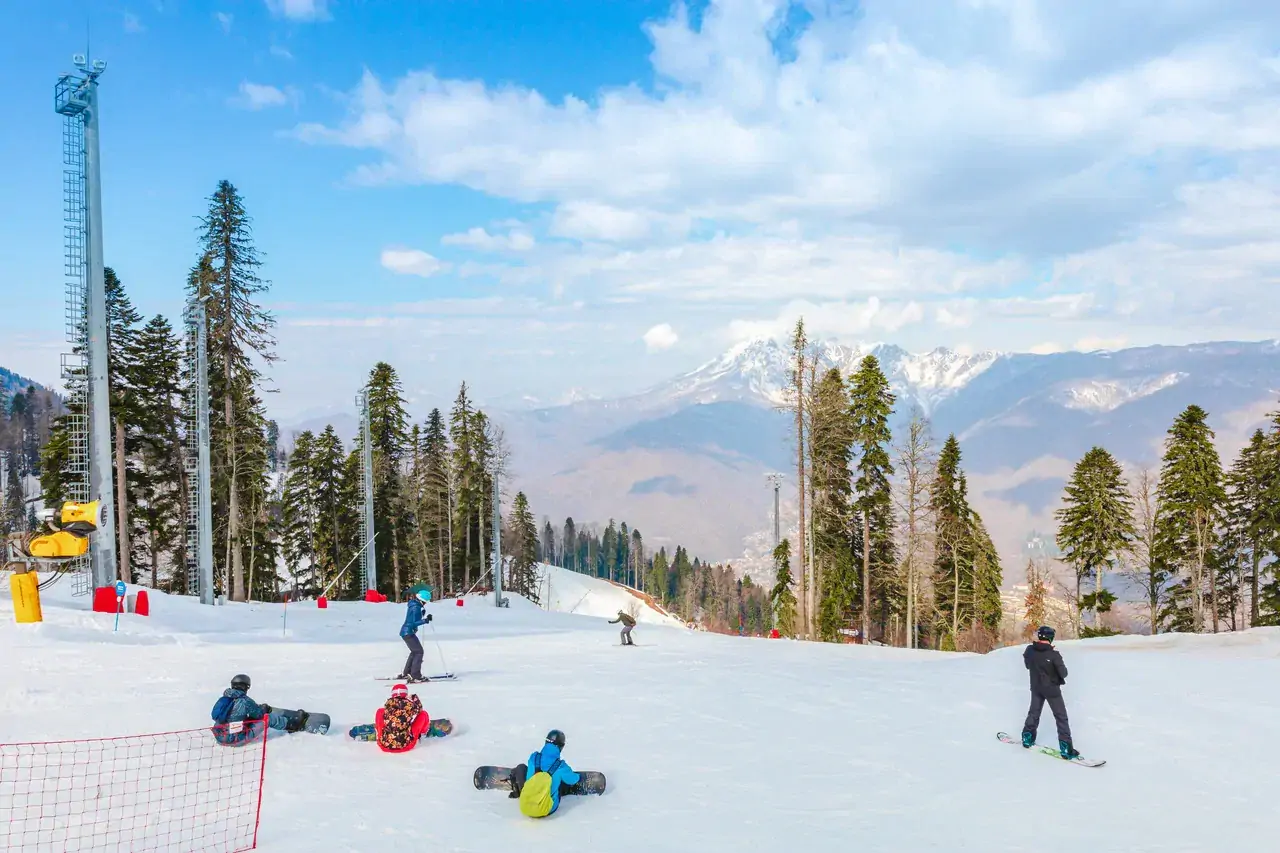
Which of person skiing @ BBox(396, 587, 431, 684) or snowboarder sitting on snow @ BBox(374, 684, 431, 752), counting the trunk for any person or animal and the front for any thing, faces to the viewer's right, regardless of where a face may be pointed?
the person skiing

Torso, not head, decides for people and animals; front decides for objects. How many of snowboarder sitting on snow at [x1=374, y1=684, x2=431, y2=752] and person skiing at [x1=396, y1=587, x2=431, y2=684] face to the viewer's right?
1

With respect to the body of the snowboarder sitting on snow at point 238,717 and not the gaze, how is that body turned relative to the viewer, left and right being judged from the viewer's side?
facing away from the viewer and to the right of the viewer

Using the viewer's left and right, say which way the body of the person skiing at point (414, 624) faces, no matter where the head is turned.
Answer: facing to the right of the viewer

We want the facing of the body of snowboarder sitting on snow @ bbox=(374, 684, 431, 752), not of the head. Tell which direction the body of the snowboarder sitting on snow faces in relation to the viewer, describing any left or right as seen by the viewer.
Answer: facing away from the viewer

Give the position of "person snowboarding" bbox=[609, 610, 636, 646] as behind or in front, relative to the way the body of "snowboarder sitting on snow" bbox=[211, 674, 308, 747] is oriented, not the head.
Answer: in front
